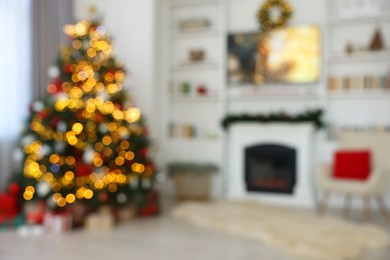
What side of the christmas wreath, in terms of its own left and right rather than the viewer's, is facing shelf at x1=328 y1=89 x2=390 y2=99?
left

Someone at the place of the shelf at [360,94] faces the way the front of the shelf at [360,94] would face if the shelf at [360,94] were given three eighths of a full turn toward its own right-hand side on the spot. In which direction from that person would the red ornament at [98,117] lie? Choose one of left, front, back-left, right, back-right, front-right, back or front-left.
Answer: left

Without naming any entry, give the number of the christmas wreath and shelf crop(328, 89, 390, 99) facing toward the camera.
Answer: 2

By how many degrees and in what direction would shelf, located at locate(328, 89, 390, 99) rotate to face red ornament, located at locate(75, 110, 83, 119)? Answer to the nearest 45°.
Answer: approximately 45° to its right

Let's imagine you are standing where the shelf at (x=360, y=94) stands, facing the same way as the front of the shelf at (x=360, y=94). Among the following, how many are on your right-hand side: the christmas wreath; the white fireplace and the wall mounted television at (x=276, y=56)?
3

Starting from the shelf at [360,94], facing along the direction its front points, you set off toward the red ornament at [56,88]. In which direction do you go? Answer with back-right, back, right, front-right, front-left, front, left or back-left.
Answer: front-right

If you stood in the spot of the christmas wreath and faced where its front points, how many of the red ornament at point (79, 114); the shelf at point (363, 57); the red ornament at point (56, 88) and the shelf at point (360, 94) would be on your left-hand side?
2

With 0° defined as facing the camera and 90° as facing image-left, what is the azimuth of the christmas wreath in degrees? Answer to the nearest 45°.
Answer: approximately 0°

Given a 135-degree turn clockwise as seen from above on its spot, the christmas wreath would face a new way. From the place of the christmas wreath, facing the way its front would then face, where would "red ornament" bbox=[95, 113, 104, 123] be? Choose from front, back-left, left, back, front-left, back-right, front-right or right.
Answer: left

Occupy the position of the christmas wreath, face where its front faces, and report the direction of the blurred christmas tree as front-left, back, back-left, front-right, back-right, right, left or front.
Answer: front-right

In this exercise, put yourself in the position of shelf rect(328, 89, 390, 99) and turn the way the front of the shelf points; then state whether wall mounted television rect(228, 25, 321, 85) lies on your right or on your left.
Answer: on your right

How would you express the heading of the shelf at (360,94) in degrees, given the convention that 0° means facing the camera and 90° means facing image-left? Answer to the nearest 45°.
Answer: approximately 0°

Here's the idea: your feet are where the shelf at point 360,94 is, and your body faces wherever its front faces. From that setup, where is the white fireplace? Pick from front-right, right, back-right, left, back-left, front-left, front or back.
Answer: right
